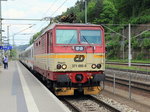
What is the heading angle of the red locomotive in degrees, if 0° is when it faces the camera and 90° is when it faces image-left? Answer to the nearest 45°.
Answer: approximately 315°
